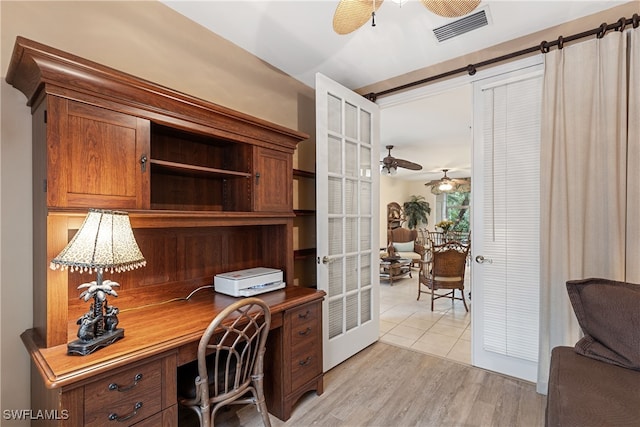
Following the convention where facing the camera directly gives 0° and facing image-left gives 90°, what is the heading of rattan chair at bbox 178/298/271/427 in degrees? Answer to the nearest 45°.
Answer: approximately 135°

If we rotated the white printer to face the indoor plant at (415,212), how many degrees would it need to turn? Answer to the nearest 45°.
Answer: approximately 90° to its left

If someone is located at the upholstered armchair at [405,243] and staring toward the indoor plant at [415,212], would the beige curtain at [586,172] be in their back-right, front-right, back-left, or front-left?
back-right

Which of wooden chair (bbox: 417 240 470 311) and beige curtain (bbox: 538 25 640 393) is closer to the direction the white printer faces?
the beige curtain

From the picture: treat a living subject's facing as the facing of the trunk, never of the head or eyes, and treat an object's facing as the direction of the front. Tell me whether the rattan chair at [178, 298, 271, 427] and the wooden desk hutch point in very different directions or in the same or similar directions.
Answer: very different directions

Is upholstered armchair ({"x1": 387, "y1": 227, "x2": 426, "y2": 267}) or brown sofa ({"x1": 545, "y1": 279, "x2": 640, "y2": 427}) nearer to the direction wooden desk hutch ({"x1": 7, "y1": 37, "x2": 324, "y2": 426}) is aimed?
the brown sofa
